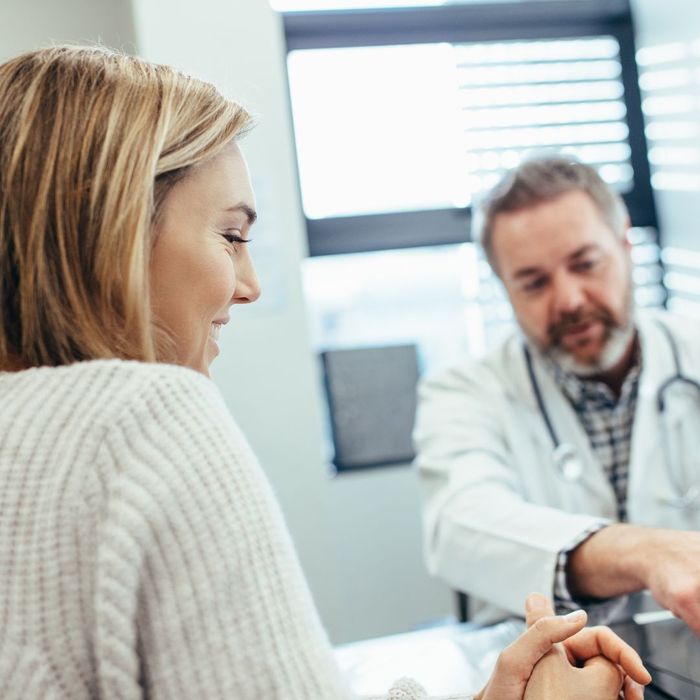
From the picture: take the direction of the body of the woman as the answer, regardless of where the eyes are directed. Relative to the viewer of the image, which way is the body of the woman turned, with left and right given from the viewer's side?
facing away from the viewer and to the right of the viewer

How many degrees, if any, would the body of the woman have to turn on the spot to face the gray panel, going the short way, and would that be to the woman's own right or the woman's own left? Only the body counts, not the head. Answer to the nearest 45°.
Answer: approximately 45° to the woman's own left

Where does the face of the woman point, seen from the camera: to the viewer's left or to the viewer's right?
to the viewer's right

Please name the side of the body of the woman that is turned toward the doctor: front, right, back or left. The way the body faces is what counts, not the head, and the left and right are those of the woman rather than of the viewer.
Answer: front
